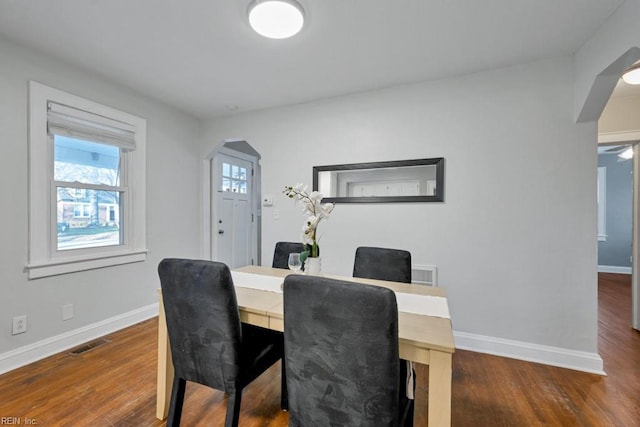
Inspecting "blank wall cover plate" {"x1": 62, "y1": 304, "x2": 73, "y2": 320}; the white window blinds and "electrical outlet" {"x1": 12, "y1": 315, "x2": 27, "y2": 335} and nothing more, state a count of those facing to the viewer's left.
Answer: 0

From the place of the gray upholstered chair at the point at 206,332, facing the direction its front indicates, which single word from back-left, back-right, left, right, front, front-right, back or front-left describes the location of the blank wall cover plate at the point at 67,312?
left

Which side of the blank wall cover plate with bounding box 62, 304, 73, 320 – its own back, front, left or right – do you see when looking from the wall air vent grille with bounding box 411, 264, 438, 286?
front

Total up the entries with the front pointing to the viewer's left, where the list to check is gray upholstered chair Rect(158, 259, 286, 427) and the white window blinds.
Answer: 0

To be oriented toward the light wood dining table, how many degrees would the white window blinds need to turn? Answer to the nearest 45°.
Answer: approximately 45° to its right

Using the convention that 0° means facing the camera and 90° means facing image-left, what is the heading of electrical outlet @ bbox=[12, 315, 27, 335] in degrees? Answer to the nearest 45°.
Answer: approximately 315°

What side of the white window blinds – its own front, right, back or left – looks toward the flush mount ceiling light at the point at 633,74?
front

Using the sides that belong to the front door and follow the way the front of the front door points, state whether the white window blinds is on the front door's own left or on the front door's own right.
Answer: on the front door's own right

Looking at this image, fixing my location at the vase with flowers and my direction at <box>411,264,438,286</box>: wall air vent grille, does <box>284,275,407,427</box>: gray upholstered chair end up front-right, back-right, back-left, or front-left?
back-right

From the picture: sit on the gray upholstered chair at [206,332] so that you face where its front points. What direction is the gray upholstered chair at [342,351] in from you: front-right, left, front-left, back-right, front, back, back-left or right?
right

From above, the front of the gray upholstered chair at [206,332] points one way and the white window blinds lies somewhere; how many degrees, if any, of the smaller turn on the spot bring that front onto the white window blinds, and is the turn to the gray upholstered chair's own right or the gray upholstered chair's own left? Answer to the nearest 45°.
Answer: approximately 90° to the gray upholstered chair's own left

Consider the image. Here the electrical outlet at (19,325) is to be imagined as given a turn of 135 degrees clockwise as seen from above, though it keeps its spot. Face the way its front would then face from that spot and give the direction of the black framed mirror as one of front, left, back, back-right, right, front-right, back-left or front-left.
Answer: back-left

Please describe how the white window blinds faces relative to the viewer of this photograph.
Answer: facing the viewer and to the right of the viewer
